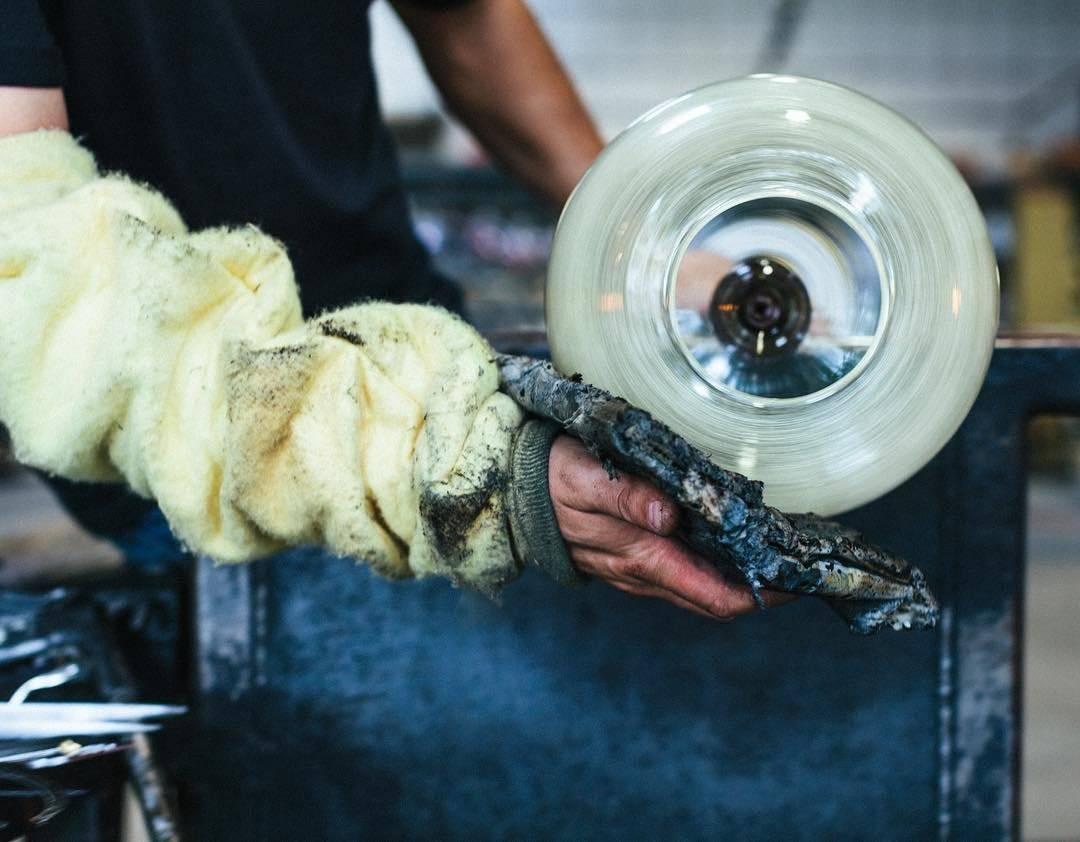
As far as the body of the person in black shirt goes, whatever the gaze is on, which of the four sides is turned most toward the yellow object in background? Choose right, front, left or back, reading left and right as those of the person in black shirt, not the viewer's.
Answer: left

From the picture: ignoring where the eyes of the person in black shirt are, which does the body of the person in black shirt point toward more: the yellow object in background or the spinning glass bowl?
the spinning glass bowl

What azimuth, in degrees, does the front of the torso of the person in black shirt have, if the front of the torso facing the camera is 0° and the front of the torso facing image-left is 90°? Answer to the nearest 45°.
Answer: approximately 315°
